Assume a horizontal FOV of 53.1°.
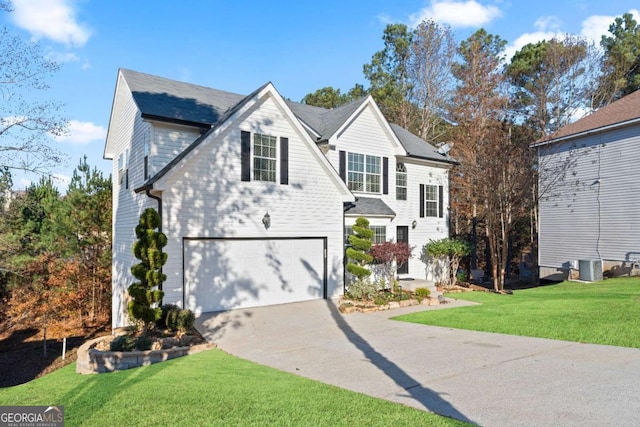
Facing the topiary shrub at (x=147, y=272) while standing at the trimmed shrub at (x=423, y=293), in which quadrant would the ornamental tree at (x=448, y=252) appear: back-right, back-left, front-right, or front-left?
back-right

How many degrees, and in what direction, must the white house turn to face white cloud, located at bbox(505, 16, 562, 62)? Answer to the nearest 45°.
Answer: approximately 90° to its left

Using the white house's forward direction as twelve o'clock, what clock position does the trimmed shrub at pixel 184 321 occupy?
The trimmed shrub is roughly at 2 o'clock from the white house.

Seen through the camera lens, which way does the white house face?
facing the viewer and to the right of the viewer

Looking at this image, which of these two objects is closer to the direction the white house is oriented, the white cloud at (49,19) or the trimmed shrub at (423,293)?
the trimmed shrub

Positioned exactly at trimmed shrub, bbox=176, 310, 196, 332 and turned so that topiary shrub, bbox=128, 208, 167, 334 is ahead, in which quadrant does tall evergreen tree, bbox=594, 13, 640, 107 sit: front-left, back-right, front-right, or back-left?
back-right

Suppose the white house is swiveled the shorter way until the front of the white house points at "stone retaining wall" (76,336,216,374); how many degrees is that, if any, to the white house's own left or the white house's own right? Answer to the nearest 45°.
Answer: approximately 45° to the white house's own right

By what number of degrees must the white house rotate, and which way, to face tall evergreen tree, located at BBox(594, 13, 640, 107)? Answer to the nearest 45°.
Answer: approximately 90° to its left
